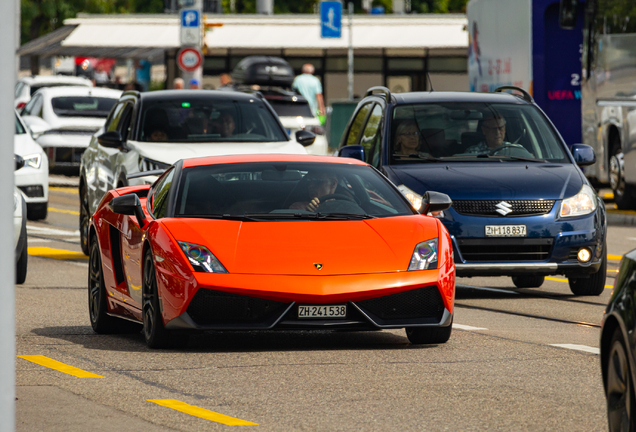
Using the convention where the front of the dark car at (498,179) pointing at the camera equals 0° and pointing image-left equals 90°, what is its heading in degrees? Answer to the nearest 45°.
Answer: approximately 0°

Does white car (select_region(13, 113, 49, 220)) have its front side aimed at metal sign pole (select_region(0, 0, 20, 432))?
yes

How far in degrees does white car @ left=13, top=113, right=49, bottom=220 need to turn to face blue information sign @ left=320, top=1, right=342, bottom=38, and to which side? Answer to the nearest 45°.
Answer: approximately 180°

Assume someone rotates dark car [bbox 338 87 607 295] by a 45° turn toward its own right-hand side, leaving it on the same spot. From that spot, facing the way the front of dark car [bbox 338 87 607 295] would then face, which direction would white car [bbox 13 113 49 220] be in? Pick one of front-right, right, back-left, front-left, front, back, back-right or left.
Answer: right

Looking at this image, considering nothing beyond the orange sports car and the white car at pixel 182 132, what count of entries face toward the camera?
2

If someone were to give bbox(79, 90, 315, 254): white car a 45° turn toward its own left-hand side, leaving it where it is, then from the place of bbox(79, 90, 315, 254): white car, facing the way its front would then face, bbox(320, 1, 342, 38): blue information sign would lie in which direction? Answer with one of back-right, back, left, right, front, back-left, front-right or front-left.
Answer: back-left

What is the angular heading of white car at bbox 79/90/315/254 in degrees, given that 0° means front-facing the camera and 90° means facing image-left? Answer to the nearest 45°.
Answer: approximately 0°
